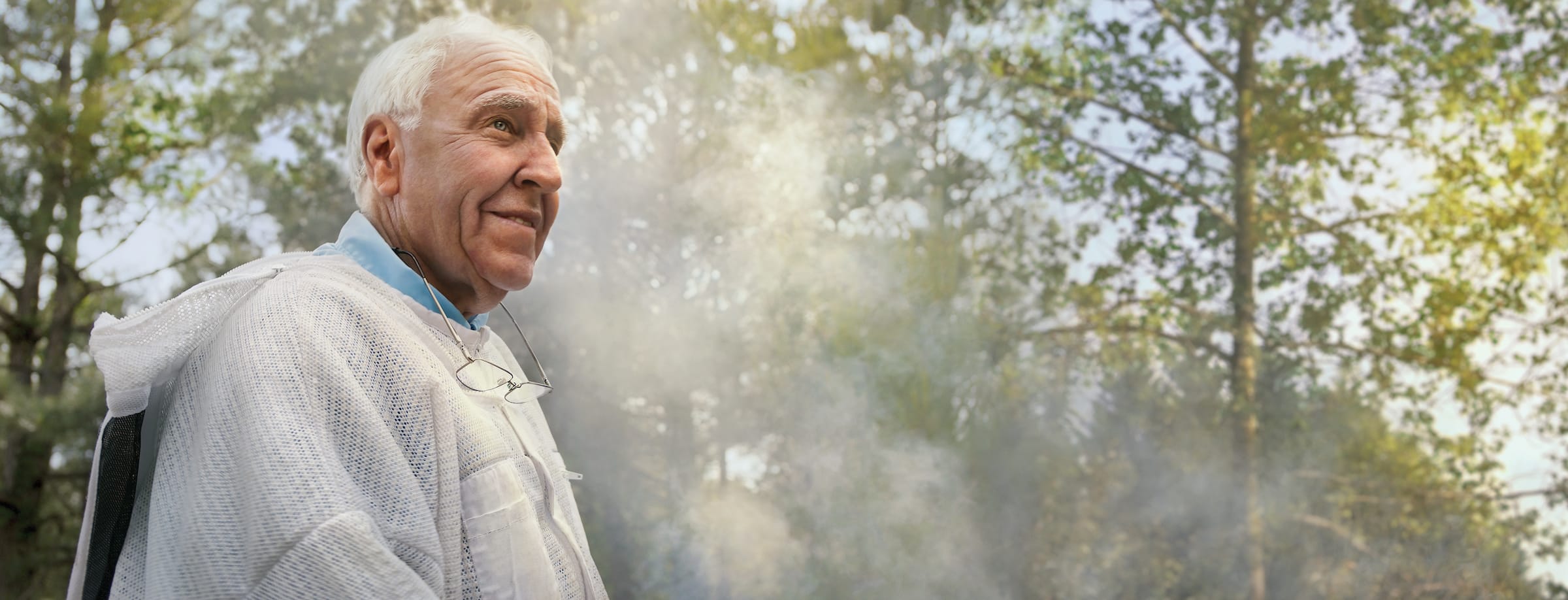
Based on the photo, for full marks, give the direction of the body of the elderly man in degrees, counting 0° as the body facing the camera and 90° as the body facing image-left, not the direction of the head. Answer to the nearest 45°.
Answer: approximately 315°

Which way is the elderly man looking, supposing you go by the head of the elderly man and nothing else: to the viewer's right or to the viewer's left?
to the viewer's right
